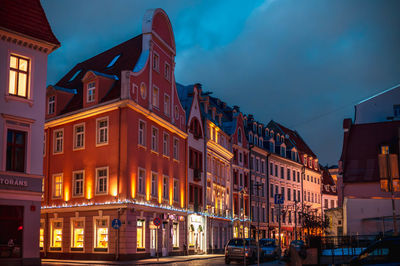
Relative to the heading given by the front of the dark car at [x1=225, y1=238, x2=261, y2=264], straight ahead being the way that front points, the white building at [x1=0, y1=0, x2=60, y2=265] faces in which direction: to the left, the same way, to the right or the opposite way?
to the right

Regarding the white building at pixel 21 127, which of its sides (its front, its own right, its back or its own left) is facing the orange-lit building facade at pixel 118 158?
left

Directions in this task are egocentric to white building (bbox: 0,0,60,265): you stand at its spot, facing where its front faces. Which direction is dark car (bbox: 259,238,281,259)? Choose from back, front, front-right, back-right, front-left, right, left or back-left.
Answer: left

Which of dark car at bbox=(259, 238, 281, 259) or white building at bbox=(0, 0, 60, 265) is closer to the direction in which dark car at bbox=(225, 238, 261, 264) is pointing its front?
the dark car

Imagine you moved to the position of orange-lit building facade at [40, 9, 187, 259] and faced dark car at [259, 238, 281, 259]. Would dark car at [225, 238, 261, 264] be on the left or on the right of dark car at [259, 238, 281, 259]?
right

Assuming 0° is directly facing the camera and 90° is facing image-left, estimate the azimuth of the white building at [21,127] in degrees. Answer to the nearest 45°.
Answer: approximately 315°

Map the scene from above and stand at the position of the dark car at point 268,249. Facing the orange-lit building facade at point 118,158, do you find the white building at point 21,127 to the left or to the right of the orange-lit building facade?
left

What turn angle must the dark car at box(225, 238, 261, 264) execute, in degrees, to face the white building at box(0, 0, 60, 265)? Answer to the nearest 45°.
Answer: approximately 180°
